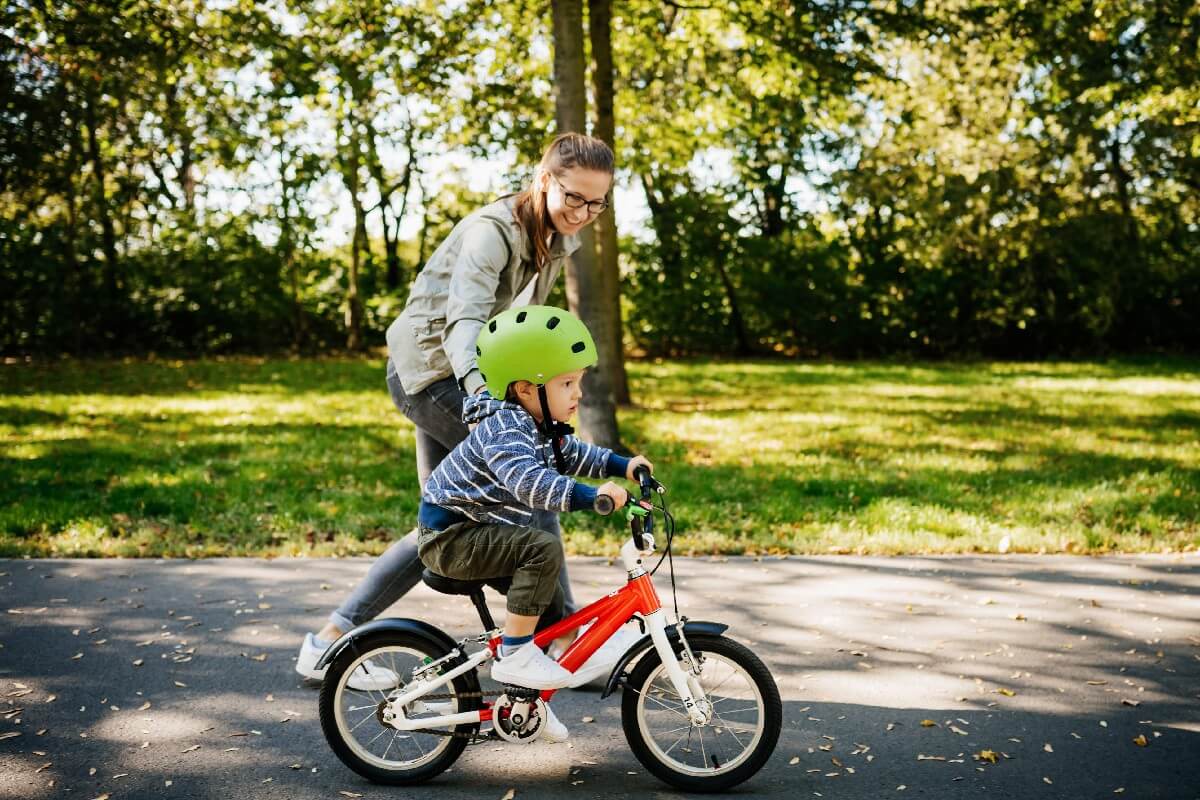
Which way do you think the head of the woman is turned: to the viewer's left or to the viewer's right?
to the viewer's right

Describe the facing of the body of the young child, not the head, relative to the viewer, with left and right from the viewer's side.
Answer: facing to the right of the viewer

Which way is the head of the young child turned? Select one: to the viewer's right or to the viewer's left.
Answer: to the viewer's right

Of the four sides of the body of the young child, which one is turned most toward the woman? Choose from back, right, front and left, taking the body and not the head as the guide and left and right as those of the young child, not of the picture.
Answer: left

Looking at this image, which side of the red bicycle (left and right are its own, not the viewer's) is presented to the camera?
right
